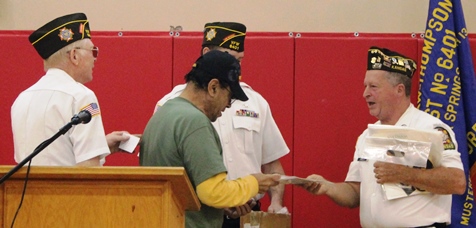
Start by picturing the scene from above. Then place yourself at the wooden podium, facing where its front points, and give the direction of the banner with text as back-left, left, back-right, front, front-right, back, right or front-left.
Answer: back-left

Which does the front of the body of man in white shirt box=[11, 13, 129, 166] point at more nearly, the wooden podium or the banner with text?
the banner with text

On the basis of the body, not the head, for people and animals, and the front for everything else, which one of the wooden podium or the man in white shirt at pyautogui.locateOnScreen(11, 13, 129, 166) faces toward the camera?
the wooden podium

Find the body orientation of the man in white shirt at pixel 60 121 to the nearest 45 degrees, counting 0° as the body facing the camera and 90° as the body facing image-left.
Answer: approximately 225°

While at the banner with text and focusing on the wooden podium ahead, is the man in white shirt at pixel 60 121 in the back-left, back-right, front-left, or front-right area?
front-right

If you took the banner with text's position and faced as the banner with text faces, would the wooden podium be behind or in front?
in front

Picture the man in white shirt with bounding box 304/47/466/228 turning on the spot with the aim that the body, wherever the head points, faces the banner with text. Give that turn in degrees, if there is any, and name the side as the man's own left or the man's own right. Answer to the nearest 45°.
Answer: approximately 180°

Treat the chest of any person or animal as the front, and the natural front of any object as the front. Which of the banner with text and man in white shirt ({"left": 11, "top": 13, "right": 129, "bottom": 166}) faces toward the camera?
the banner with text

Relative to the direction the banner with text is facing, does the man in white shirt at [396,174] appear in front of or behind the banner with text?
in front

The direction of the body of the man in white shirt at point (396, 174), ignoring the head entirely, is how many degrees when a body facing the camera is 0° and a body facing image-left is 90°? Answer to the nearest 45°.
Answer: approximately 45°

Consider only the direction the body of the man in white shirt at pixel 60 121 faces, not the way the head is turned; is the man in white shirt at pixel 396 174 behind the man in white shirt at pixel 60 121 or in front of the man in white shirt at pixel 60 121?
in front

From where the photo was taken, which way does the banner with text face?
toward the camera

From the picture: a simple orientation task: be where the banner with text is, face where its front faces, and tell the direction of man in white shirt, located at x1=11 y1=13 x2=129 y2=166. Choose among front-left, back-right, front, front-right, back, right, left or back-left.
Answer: front-right
